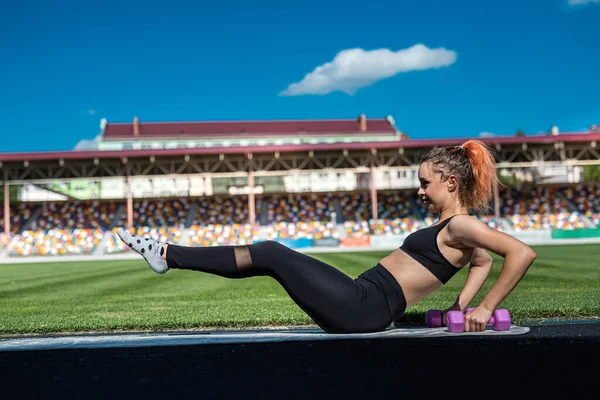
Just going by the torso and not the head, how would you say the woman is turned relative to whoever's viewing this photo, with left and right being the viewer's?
facing to the left of the viewer

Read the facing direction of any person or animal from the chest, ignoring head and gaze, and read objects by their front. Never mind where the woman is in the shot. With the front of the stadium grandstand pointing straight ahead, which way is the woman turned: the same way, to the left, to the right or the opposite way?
to the right

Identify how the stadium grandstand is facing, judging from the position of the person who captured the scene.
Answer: facing the viewer

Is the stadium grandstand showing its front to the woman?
yes

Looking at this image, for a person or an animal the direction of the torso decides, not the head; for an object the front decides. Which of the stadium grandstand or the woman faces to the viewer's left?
the woman

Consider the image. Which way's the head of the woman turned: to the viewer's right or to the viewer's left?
to the viewer's left

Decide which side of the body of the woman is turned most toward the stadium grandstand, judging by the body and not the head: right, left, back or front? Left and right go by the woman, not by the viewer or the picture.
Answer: right

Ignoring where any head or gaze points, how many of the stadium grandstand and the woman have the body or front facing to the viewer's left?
1
